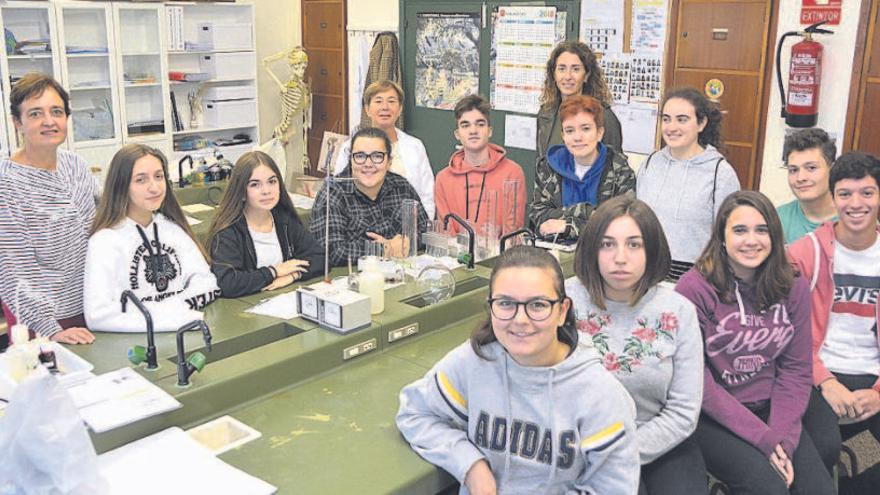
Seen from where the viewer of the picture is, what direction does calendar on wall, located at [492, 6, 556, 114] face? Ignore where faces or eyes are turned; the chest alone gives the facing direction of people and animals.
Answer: facing the viewer

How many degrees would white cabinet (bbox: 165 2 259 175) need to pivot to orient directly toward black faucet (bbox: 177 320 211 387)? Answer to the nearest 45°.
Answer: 0° — it already faces it

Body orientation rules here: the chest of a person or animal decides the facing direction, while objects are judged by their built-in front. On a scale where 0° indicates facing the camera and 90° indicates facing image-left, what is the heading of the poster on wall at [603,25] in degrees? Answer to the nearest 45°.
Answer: approximately 0°

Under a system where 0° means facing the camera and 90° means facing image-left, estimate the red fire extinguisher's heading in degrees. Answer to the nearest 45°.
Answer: approximately 0°

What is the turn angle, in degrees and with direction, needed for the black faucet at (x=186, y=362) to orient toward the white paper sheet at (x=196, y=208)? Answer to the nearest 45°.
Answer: approximately 90° to its left

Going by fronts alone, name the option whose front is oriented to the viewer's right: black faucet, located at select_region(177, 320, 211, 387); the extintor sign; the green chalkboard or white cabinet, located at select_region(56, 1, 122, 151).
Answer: the black faucet

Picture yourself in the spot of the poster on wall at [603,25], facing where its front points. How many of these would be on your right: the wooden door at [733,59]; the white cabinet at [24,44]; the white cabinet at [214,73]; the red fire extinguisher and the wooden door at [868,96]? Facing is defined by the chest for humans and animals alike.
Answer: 2

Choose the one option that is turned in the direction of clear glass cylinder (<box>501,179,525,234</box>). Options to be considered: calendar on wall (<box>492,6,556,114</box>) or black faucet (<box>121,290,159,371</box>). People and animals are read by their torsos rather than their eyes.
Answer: the calendar on wall

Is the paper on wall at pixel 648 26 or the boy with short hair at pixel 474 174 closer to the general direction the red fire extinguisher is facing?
the boy with short hair

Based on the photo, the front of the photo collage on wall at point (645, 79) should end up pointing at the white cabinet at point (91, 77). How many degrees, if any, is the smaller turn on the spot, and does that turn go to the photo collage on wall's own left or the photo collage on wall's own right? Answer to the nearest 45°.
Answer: approximately 90° to the photo collage on wall's own right

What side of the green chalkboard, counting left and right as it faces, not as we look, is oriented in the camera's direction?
front

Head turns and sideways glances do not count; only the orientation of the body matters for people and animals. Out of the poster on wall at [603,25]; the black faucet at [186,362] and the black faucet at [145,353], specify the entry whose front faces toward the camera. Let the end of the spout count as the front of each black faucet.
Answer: the poster on wall

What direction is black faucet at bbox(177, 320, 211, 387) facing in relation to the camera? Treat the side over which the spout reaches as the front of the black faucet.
to the viewer's right

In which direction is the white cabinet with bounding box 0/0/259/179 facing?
toward the camera

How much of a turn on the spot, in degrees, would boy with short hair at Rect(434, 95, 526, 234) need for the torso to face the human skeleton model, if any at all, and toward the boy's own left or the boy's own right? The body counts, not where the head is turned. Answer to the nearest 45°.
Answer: approximately 135° to the boy's own right

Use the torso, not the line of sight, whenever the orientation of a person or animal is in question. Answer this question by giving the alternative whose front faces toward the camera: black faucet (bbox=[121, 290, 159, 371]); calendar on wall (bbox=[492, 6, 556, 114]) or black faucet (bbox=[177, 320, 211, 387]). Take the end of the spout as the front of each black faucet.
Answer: the calendar on wall
